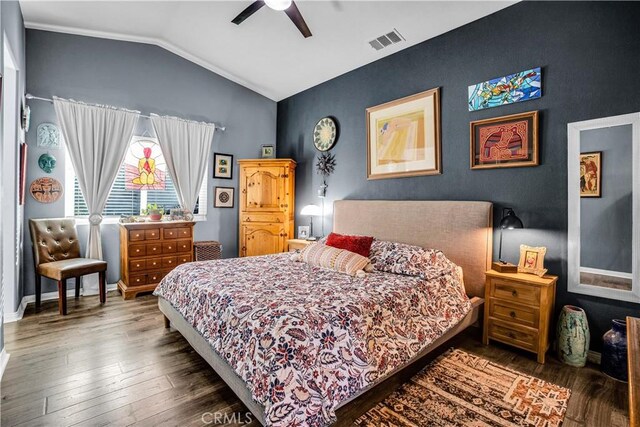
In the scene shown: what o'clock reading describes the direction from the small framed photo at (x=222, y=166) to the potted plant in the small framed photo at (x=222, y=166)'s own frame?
The potted plant is roughly at 2 o'clock from the small framed photo.

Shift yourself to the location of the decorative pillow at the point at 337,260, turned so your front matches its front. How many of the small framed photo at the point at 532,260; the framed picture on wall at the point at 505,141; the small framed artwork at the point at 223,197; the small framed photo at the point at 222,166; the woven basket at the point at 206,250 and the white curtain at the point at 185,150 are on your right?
4

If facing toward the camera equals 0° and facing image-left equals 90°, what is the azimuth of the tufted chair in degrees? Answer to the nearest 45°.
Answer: approximately 315°

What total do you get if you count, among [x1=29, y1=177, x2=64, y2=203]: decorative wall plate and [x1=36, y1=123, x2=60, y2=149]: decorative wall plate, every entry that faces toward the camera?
2

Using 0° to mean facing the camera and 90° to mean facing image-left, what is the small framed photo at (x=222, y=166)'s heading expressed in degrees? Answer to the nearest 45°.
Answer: approximately 0°

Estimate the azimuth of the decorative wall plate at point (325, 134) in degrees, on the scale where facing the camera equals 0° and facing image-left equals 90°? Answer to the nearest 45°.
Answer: approximately 45°

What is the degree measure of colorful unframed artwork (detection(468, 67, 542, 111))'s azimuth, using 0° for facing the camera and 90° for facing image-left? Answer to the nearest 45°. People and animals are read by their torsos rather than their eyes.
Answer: approximately 45°

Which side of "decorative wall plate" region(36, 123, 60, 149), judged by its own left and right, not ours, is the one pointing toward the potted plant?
left

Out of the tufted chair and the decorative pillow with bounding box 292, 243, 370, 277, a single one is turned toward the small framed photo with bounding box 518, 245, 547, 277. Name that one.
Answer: the tufted chair

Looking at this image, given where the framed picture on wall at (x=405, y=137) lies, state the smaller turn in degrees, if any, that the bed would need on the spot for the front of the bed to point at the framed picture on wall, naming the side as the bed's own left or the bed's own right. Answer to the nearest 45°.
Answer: approximately 180°

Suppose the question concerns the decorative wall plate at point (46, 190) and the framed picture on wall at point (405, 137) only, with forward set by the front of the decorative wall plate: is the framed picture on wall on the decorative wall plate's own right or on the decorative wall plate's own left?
on the decorative wall plate's own left

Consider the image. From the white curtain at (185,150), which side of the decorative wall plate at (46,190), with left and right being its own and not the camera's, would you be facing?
left
